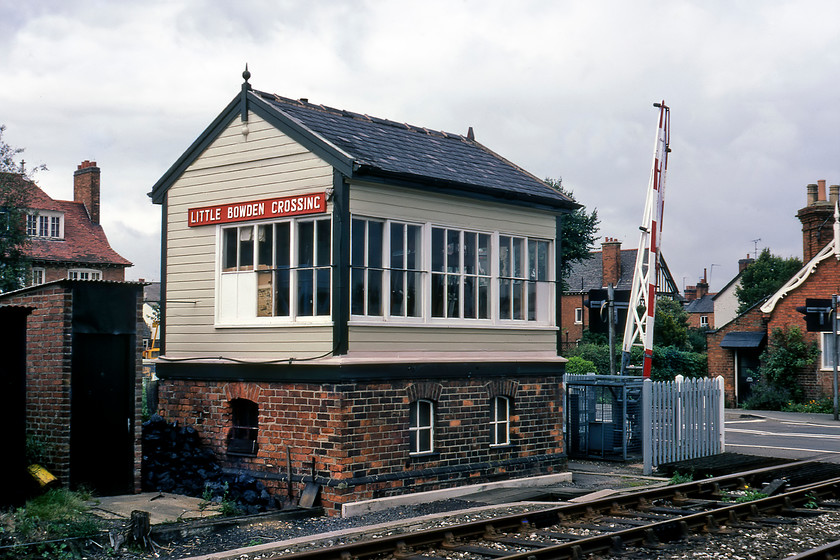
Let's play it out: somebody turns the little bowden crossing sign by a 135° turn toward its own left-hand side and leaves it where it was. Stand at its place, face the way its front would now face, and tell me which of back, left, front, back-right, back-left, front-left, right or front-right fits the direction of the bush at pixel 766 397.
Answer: front-left

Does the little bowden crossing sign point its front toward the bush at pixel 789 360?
no

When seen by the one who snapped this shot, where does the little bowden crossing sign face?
facing the viewer and to the left of the viewer

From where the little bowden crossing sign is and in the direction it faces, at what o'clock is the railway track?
The railway track is roughly at 9 o'clock from the little bowden crossing sign.

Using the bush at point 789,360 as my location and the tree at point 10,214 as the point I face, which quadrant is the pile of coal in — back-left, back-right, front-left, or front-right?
front-left

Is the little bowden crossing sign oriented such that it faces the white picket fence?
no

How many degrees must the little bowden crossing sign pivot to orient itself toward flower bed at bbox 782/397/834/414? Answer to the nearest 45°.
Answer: approximately 180°

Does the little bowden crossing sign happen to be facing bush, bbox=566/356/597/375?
no

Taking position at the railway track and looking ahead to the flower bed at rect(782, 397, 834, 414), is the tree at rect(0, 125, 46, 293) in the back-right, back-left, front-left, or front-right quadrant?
front-left

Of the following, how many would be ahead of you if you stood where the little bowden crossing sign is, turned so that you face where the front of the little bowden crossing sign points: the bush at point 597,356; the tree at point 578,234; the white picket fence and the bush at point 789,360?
0
